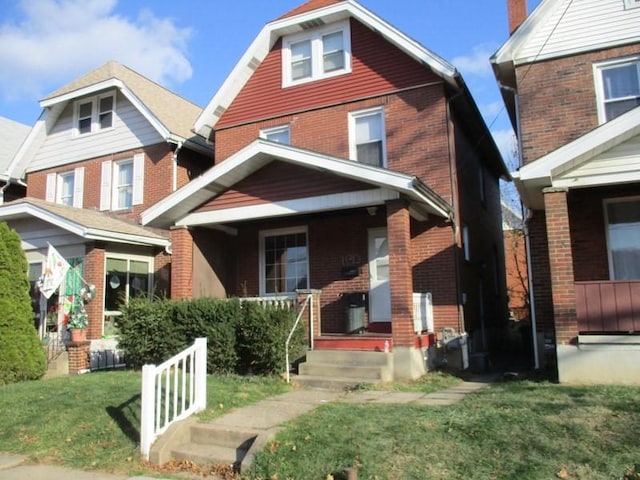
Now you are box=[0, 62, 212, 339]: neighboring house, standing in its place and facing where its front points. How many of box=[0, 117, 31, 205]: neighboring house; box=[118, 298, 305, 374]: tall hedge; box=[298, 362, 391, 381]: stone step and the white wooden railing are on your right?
1

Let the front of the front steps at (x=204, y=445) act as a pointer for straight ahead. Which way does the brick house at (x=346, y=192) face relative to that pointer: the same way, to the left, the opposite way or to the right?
the same way

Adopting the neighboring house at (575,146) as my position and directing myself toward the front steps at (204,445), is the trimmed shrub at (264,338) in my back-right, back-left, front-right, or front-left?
front-right

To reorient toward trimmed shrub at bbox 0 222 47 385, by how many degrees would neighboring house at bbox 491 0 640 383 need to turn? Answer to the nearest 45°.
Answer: approximately 90° to its right

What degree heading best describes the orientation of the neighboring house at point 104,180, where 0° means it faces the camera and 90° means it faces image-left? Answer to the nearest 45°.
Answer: approximately 45°

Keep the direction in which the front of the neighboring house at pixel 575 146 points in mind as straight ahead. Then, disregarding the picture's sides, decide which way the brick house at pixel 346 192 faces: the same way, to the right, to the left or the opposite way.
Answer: the same way

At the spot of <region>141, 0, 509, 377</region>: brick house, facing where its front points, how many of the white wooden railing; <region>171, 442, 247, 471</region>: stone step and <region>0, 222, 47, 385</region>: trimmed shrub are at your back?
0

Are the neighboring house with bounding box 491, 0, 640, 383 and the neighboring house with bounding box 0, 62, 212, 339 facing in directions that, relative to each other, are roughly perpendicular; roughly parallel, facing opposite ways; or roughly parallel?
roughly parallel

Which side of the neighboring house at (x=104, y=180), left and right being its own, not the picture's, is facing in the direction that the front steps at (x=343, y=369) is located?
left

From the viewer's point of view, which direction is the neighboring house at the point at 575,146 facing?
toward the camera

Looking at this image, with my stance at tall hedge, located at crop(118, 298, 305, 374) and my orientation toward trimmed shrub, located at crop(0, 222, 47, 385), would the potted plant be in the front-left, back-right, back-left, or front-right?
front-right

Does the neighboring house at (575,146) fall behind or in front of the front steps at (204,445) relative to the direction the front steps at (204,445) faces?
behind

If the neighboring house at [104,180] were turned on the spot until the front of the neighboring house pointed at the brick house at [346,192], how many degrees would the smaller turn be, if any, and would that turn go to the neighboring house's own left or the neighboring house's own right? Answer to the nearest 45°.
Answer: approximately 90° to the neighboring house's own left

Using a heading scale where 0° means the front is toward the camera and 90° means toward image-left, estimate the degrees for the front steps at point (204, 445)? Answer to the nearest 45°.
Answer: approximately 45°

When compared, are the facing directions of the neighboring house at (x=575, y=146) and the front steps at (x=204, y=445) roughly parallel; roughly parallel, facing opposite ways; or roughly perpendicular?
roughly parallel

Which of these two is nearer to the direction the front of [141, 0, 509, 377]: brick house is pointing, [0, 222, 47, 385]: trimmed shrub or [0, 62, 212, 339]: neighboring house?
the trimmed shrub

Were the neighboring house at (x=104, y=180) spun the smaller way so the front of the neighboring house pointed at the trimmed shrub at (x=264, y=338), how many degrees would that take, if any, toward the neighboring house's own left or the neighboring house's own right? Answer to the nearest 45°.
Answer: approximately 45° to the neighboring house's own left
